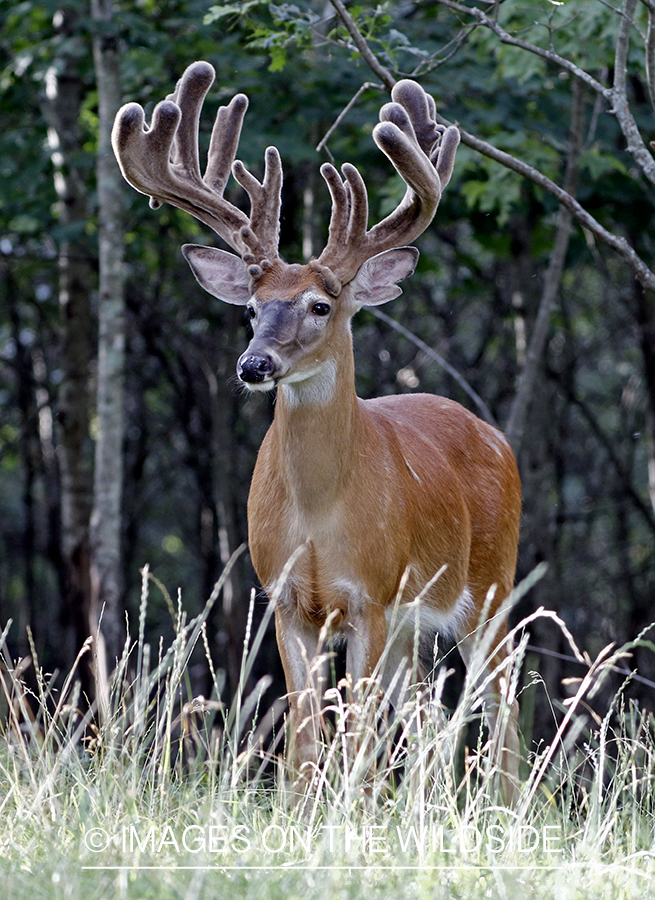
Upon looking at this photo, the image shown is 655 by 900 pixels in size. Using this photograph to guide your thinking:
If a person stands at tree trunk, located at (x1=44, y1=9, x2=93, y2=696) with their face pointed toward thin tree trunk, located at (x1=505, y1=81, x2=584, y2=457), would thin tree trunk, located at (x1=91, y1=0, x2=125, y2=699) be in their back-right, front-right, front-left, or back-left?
front-right

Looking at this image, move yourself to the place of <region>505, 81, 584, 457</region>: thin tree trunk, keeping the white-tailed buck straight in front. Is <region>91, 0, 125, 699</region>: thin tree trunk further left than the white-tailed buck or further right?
right

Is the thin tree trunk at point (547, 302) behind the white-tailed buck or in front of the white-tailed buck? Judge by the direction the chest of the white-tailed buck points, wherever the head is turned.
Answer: behind

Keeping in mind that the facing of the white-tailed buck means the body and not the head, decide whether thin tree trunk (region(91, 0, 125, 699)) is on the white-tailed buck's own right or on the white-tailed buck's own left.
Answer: on the white-tailed buck's own right

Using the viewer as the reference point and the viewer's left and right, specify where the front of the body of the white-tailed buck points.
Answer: facing the viewer and to the left of the viewer
